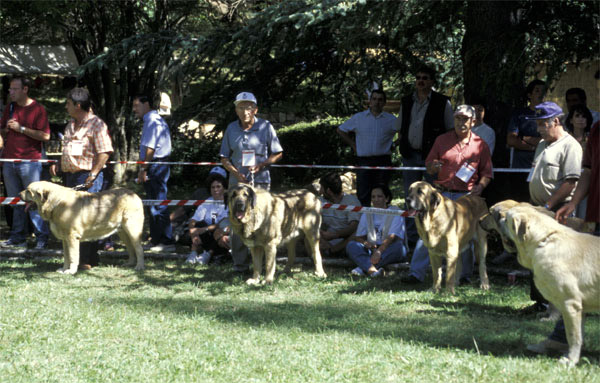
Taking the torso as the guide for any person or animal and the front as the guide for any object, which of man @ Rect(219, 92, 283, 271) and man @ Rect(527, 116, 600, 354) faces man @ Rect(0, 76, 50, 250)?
man @ Rect(527, 116, 600, 354)

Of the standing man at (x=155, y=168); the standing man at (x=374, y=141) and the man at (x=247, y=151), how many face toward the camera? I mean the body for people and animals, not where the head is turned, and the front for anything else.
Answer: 2

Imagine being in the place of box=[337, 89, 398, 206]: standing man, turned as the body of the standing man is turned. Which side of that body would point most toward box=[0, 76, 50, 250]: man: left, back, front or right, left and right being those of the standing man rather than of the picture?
right

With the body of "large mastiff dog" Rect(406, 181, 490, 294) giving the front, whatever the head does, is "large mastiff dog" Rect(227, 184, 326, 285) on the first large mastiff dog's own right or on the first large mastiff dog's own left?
on the first large mastiff dog's own right

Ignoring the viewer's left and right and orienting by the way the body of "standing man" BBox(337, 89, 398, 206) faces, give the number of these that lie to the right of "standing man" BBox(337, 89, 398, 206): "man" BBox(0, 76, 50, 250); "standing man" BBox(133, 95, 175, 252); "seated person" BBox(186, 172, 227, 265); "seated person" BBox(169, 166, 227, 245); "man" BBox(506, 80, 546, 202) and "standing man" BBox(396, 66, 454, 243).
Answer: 4

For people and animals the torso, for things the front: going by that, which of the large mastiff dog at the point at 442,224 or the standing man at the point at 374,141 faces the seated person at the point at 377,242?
the standing man

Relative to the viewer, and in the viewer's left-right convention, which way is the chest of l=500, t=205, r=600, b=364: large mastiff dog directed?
facing to the left of the viewer

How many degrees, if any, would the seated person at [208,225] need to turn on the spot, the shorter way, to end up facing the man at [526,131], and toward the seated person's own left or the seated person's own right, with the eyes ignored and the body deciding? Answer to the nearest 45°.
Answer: approximately 135° to the seated person's own left

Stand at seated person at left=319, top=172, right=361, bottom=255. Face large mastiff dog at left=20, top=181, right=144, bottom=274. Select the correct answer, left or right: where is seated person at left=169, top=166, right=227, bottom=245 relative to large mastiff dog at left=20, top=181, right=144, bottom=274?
right

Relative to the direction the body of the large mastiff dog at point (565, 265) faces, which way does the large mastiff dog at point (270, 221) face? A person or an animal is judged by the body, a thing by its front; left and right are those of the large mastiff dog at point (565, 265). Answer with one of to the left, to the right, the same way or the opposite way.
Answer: to the left

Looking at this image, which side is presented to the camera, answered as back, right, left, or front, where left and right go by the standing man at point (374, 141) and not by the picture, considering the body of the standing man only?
front

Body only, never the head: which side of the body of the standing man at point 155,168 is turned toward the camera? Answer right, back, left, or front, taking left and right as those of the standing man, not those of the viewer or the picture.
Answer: left

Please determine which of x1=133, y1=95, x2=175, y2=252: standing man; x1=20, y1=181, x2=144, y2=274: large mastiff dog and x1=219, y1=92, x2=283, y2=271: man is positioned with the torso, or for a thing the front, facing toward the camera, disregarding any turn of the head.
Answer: the man

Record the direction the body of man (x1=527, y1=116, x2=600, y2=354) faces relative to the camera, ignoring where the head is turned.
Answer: to the viewer's left

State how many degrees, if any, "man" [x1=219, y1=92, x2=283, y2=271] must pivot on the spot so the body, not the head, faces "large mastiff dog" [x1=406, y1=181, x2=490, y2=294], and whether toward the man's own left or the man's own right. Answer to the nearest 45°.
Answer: approximately 45° to the man's own left

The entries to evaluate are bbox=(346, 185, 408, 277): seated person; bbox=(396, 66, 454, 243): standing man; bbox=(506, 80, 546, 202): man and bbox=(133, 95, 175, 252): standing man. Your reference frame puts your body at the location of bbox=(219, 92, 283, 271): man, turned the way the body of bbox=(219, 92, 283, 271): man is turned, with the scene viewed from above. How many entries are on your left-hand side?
3

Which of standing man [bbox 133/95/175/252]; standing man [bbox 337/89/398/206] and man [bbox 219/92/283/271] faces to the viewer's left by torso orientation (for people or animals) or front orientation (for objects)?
standing man [bbox 133/95/175/252]

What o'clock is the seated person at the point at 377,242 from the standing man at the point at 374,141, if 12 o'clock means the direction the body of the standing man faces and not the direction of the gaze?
The seated person is roughly at 12 o'clock from the standing man.

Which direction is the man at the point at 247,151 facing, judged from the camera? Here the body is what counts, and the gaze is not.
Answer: toward the camera
